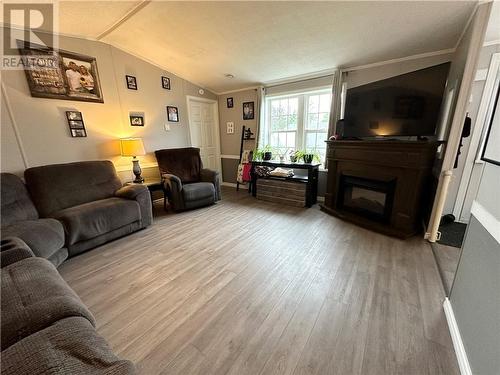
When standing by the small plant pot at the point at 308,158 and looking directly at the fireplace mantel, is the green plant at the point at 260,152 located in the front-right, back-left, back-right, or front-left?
back-right

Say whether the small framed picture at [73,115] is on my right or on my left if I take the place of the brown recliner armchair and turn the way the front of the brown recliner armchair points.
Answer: on my right

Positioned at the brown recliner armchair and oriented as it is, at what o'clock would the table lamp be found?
The table lamp is roughly at 4 o'clock from the brown recliner armchair.

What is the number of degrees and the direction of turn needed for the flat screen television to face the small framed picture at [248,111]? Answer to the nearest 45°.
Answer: approximately 45° to its right

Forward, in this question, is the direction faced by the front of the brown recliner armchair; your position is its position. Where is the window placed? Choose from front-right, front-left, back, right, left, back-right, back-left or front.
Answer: front-left

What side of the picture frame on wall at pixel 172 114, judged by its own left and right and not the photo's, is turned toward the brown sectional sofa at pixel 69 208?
right

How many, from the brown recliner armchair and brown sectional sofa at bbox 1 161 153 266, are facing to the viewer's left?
0

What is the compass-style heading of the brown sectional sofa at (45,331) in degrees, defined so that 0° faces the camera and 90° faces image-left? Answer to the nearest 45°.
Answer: approximately 225°

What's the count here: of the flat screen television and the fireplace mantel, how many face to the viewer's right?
0

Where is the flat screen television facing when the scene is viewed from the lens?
facing the viewer and to the left of the viewer

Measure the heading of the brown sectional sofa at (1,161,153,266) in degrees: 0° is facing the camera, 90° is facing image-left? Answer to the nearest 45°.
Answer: approximately 315°
